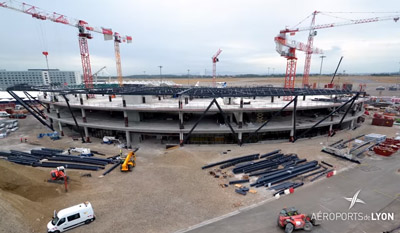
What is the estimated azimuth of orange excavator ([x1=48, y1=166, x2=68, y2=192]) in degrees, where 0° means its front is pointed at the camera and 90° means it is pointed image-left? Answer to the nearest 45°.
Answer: approximately 315°

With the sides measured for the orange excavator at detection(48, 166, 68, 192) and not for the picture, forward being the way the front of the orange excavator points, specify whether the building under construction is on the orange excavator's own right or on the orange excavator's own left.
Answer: on the orange excavator's own left

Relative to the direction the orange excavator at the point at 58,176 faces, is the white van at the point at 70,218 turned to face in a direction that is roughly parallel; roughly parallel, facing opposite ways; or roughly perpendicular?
roughly perpendicular

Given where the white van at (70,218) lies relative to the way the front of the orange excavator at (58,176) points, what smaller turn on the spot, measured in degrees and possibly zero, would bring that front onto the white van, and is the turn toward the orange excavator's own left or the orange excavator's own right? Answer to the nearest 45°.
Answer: approximately 45° to the orange excavator's own right
